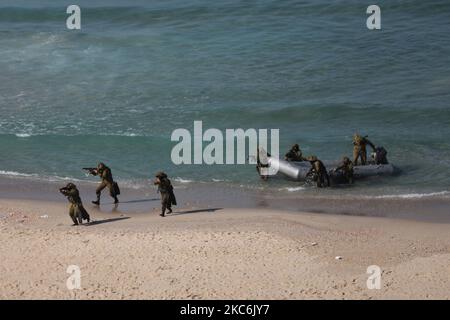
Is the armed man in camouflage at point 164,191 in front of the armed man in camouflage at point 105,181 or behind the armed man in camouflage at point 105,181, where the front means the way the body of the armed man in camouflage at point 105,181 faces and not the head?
behind

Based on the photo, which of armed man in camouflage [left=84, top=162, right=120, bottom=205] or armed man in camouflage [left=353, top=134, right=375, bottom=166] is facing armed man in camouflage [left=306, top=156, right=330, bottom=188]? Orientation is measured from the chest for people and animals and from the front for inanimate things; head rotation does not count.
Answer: armed man in camouflage [left=353, top=134, right=375, bottom=166]

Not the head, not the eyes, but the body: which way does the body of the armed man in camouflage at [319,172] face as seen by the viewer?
to the viewer's left

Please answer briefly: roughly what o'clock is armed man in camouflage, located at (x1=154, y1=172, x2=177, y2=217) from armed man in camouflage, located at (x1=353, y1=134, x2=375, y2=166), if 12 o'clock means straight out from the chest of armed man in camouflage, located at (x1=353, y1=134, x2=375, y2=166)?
armed man in camouflage, located at (x1=154, y1=172, x2=177, y2=217) is roughly at 12 o'clock from armed man in camouflage, located at (x1=353, y1=134, x2=375, y2=166).

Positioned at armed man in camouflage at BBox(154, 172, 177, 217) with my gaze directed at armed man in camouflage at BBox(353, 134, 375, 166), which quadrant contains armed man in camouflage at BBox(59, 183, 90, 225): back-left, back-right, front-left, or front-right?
back-left

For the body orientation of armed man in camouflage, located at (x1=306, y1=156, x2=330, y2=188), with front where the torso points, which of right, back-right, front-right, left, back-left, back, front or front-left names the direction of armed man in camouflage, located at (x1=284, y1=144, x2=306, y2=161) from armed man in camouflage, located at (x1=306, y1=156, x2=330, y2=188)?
front-right

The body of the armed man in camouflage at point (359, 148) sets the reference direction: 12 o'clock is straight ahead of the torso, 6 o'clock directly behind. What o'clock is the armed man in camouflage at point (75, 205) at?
the armed man in camouflage at point (75, 205) is roughly at 12 o'clock from the armed man in camouflage at point (359, 148).

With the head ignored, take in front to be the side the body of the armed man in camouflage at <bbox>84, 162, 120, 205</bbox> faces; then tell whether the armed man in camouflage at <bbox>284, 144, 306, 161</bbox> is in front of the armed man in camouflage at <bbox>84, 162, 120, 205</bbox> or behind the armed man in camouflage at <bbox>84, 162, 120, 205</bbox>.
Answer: behind

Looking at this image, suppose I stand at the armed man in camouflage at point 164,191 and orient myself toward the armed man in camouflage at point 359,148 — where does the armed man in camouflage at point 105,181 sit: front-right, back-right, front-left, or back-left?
back-left

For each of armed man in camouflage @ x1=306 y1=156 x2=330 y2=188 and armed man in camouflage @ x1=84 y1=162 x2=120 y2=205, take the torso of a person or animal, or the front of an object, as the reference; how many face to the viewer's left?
2

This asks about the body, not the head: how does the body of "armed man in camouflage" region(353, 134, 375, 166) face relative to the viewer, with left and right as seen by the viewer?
facing the viewer and to the left of the viewer

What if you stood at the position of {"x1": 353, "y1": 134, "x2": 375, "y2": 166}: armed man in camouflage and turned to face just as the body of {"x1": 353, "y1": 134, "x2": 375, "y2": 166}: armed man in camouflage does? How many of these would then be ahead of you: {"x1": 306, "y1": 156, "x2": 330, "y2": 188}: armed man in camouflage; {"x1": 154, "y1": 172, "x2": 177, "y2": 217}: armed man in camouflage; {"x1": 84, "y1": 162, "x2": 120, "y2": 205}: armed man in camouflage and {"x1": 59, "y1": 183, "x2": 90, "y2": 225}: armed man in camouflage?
4

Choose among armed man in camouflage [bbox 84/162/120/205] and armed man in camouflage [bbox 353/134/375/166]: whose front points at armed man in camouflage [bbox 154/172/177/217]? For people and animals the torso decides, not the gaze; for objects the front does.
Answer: armed man in camouflage [bbox 353/134/375/166]

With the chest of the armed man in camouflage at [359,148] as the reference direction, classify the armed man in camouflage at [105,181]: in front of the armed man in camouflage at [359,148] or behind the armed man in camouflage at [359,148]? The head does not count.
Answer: in front

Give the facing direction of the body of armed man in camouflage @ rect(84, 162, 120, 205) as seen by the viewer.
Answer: to the viewer's left

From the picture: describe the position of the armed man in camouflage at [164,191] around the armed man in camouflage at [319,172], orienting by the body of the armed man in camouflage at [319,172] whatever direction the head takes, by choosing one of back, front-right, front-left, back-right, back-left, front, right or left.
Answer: front-left

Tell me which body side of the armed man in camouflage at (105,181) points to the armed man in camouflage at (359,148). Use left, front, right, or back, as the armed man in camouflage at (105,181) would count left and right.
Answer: back
